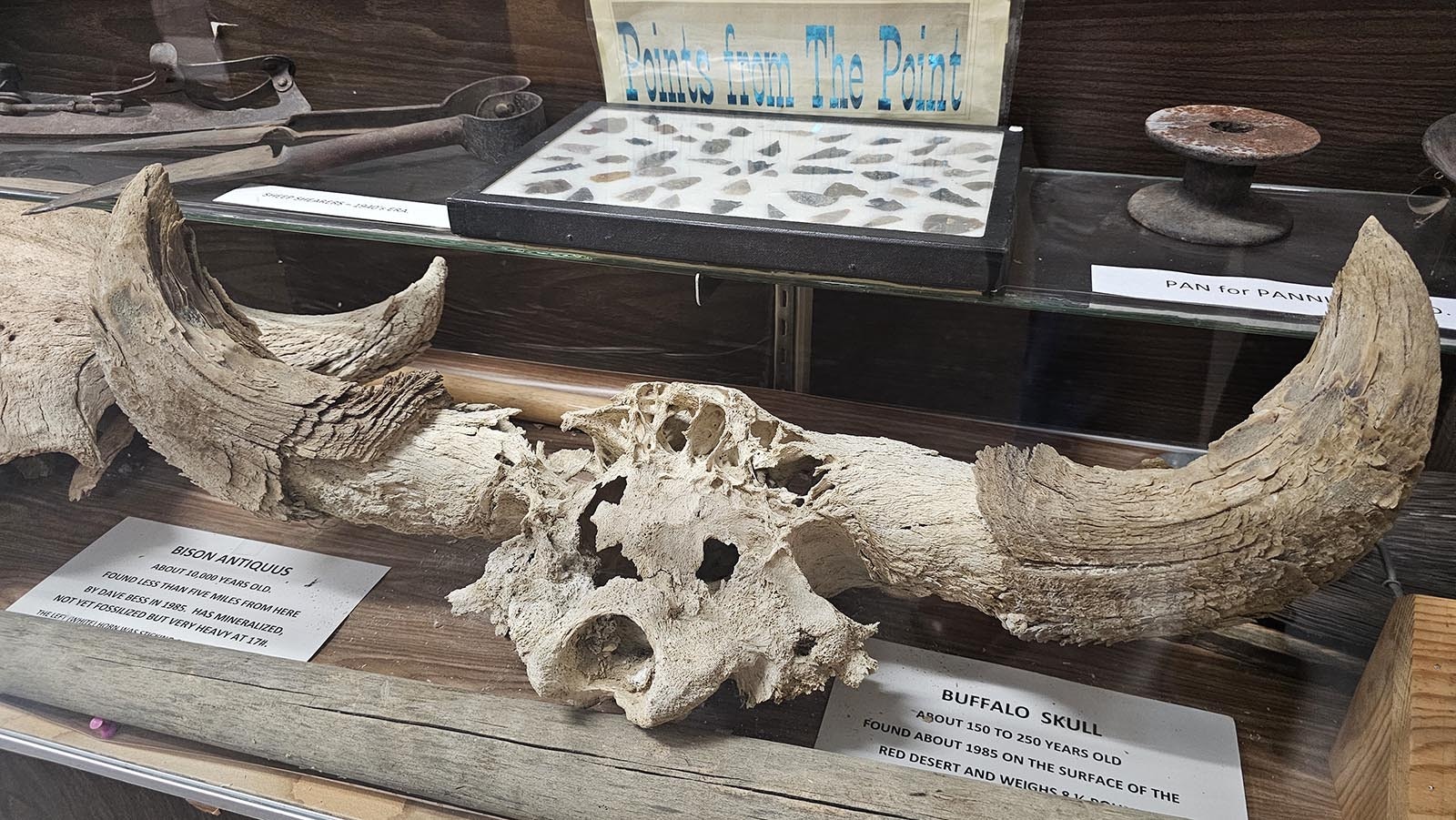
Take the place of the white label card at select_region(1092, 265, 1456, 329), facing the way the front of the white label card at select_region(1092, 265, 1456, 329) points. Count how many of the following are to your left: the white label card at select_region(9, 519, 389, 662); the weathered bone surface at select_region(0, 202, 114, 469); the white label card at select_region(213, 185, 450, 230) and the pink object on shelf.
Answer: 0

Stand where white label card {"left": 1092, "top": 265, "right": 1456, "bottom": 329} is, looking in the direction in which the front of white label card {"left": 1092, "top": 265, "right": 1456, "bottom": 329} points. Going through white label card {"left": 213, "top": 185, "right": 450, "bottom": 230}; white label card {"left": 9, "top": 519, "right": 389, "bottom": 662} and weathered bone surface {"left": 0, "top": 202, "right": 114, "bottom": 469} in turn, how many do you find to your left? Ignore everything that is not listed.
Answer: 0

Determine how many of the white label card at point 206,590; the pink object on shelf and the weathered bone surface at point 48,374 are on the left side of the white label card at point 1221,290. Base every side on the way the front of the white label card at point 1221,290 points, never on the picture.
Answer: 0

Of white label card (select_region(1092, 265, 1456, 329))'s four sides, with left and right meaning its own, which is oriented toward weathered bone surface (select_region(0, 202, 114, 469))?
right

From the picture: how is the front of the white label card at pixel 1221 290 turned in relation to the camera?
facing the viewer

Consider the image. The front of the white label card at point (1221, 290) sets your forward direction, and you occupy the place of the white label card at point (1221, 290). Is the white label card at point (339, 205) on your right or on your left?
on your right

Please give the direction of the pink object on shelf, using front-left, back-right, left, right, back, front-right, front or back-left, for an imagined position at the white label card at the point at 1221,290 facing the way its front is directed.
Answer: front-right
